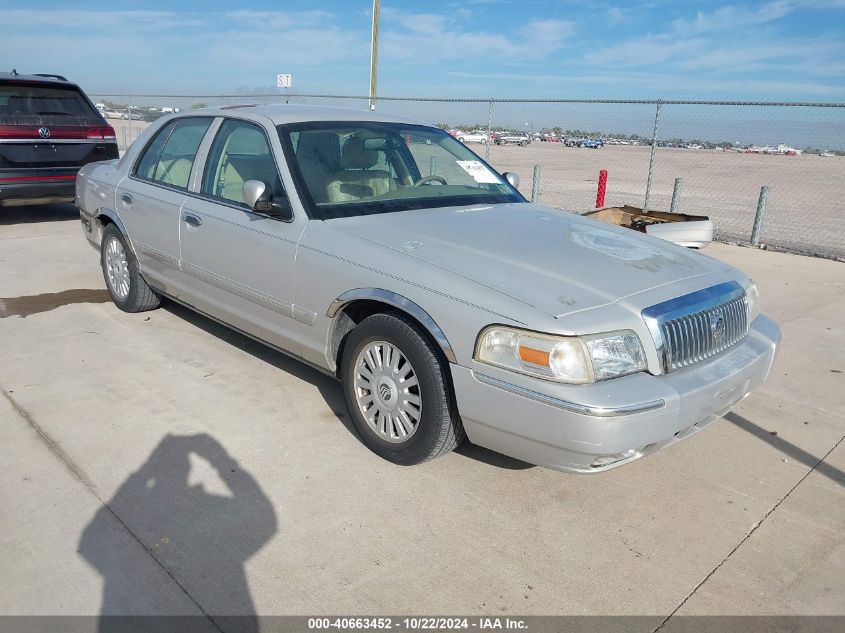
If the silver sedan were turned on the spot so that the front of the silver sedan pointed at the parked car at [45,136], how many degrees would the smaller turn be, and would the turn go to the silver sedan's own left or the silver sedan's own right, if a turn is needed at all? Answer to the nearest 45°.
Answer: approximately 180°

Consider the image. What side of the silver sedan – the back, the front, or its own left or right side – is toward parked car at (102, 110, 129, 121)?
back

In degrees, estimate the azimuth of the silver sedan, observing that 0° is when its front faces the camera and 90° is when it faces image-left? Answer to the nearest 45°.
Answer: approximately 315°
